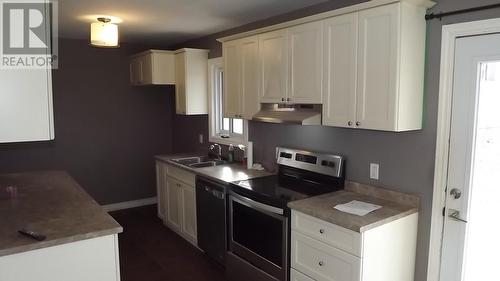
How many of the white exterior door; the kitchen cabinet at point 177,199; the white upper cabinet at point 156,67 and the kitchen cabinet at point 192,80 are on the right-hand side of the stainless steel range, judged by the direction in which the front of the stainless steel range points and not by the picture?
3

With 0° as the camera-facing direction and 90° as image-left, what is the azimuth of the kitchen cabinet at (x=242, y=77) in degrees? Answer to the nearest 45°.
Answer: approximately 45°

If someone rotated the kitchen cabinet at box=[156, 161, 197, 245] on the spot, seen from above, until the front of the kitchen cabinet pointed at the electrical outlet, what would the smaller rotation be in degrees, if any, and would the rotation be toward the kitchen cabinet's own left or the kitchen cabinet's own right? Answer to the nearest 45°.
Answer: approximately 90° to the kitchen cabinet's own left

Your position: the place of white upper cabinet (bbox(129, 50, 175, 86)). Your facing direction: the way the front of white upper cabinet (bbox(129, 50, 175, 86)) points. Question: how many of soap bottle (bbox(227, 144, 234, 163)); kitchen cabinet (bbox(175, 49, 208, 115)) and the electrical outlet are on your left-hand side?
3

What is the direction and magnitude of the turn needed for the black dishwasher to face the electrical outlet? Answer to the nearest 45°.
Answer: approximately 90° to its left

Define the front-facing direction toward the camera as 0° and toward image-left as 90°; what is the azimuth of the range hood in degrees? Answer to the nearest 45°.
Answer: approximately 45°

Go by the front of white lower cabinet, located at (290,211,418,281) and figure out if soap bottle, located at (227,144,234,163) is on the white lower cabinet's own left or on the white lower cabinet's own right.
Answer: on the white lower cabinet's own right

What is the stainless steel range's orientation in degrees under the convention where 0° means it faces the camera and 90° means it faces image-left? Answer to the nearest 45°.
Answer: approximately 45°

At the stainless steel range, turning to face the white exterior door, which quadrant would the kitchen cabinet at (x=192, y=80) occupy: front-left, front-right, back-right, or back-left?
back-left

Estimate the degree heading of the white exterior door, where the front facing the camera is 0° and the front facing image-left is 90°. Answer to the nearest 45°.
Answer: approximately 45°

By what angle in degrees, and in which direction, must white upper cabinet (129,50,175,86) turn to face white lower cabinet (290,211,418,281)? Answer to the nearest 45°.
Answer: approximately 45° to its left

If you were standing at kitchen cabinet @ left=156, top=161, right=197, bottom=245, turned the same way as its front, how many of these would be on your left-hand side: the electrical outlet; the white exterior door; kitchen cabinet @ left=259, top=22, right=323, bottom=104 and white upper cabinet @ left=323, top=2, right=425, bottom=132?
4

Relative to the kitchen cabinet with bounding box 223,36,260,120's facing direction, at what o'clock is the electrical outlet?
The electrical outlet is roughly at 9 o'clock from the kitchen cabinet.
